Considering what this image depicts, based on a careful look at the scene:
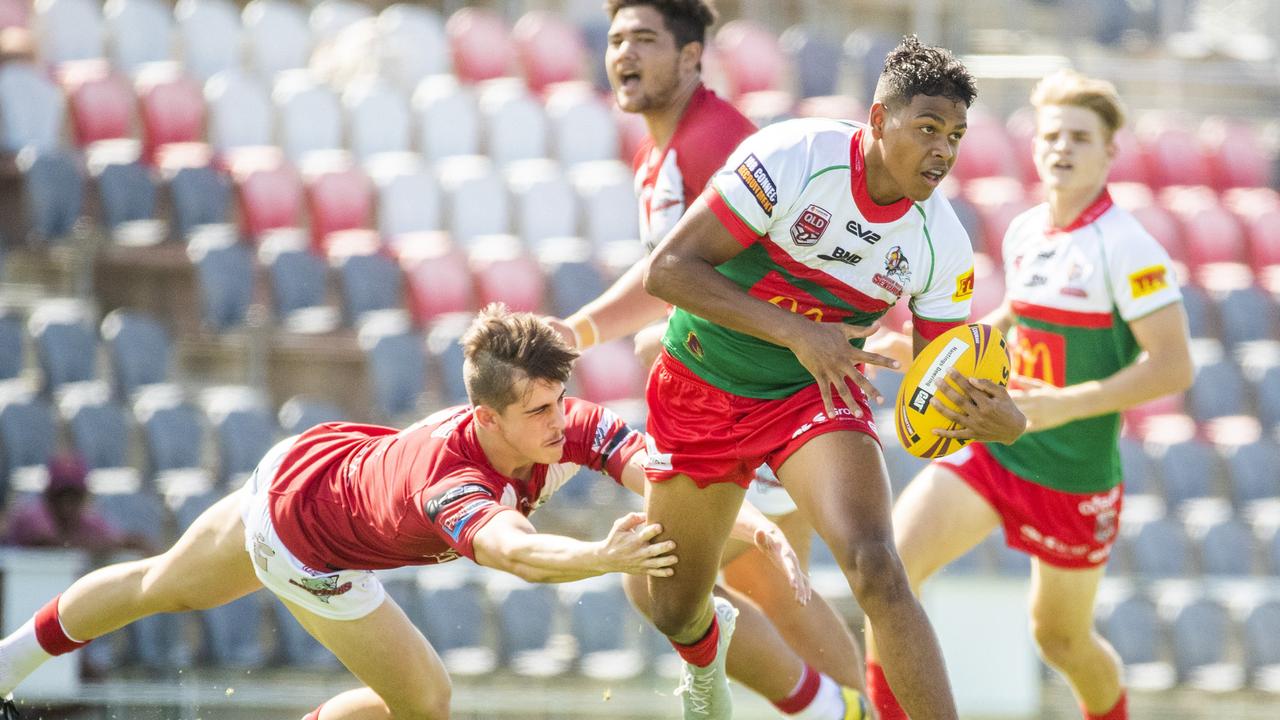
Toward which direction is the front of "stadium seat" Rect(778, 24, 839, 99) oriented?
toward the camera

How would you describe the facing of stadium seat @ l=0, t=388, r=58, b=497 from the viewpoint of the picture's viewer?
facing the viewer

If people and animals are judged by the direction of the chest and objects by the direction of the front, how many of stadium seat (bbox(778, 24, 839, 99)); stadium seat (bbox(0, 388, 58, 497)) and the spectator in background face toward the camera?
3

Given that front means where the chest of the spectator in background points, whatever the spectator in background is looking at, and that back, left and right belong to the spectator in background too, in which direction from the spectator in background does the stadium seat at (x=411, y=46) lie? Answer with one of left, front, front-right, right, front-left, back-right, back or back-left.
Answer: back-left

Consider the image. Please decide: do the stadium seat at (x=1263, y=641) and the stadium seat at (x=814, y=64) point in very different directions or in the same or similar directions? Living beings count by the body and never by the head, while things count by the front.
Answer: same or similar directions

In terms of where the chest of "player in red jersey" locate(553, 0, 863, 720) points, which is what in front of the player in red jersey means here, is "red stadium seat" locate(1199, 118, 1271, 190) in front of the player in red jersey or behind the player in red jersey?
behind

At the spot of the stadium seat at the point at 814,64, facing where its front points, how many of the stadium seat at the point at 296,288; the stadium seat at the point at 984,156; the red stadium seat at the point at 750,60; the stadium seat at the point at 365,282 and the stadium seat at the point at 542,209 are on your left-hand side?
1

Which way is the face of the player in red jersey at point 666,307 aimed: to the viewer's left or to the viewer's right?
to the viewer's left

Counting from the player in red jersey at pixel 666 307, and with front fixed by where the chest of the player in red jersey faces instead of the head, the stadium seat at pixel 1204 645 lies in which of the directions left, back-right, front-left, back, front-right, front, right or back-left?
back

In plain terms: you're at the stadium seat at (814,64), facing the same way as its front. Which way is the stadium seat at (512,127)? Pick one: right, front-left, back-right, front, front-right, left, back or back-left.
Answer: front-right

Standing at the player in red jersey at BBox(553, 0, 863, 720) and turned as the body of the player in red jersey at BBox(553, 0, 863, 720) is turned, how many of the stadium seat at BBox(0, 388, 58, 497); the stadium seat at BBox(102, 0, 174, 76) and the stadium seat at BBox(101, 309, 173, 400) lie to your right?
3

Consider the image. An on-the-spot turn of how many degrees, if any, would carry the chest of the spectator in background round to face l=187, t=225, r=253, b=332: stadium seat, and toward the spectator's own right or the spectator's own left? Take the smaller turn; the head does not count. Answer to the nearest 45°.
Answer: approximately 135° to the spectator's own left

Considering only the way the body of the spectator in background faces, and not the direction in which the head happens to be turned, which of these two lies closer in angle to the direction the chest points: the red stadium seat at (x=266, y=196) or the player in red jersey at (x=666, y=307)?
the player in red jersey

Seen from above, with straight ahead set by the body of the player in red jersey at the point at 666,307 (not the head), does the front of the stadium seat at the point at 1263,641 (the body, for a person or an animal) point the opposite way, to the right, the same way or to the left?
the same way

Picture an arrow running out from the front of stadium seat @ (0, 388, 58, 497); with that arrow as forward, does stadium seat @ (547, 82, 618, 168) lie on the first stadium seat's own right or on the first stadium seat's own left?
on the first stadium seat's own left

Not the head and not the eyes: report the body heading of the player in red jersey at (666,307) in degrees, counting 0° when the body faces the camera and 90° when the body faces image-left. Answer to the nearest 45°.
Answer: approximately 45°
